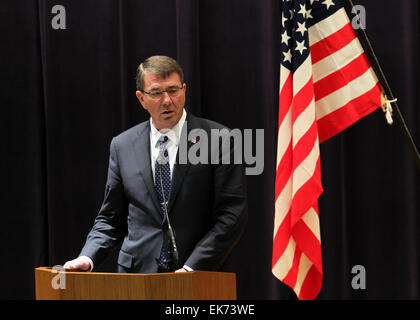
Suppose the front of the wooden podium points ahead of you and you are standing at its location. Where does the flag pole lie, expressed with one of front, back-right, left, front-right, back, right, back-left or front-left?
back-left

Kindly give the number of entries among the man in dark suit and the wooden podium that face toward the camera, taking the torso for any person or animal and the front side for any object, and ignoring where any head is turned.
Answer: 2

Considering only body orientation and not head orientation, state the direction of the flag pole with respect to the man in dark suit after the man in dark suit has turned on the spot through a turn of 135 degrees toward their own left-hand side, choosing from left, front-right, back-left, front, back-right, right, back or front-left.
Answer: front-right

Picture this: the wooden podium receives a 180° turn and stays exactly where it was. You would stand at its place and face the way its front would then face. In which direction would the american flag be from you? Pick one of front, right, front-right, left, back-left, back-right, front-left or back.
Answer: front-right

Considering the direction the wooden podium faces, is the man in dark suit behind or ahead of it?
behind

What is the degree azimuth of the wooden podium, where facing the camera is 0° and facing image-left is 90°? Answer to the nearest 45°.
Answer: approximately 0°
